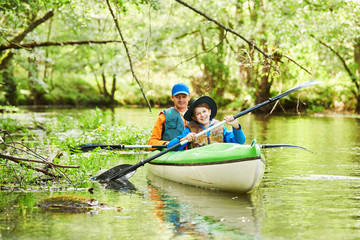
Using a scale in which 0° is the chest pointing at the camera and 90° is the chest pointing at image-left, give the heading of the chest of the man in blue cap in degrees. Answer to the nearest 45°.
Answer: approximately 315°

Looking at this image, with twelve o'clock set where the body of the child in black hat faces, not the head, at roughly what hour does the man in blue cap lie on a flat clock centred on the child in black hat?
The man in blue cap is roughly at 5 o'clock from the child in black hat.
